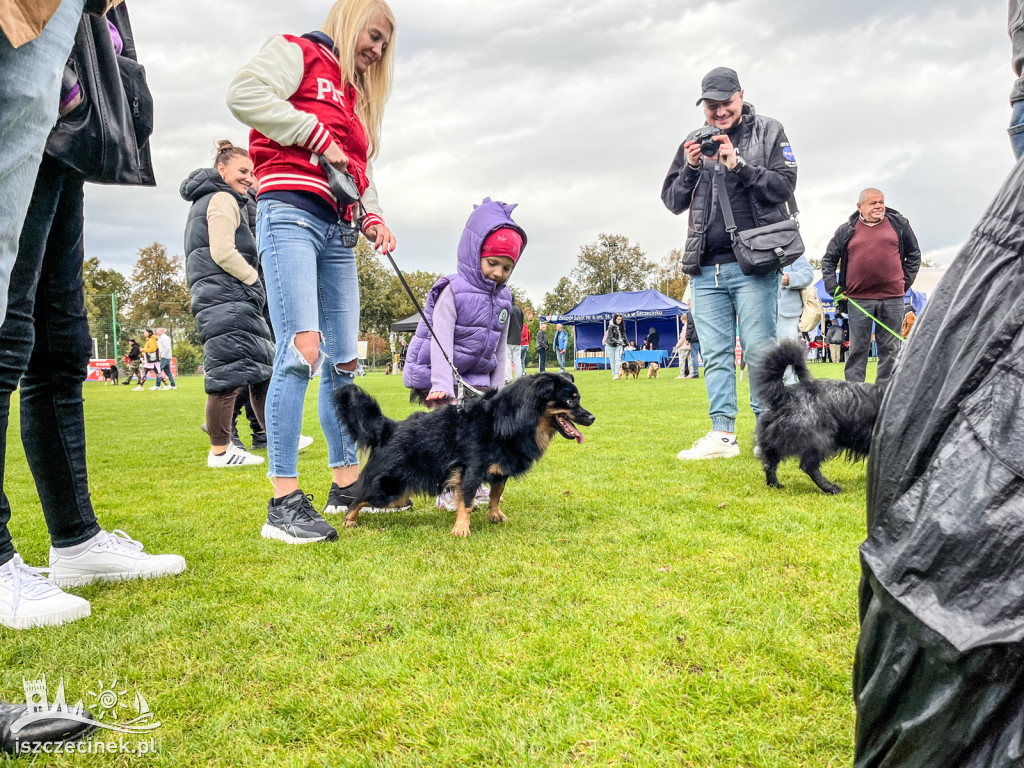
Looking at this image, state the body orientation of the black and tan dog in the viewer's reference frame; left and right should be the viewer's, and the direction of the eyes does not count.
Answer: facing to the right of the viewer

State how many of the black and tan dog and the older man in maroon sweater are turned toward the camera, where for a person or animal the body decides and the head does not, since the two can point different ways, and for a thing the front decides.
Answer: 1

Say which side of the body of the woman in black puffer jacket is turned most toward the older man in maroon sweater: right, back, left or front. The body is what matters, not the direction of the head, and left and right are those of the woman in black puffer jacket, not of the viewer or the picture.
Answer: front

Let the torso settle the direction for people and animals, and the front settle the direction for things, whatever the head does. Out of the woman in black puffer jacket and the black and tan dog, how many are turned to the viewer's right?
2

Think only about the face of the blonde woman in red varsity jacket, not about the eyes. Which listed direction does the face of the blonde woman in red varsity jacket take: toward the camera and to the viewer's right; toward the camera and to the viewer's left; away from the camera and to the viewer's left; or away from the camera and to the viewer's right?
toward the camera and to the viewer's right

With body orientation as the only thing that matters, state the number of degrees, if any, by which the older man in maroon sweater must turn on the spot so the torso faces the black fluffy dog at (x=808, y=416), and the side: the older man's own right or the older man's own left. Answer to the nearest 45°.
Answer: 0° — they already face it

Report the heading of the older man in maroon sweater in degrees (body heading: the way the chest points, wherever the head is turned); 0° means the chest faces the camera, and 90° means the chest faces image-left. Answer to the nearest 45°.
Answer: approximately 0°

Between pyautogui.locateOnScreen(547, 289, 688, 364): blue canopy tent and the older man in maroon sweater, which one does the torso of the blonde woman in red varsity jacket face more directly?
the older man in maroon sweater

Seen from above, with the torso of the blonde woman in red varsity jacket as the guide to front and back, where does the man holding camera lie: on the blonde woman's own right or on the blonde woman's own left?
on the blonde woman's own left

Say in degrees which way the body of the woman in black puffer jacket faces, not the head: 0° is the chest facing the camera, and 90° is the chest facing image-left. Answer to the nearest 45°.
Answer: approximately 270°

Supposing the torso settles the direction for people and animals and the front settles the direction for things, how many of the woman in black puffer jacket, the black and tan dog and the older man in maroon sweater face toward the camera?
1
